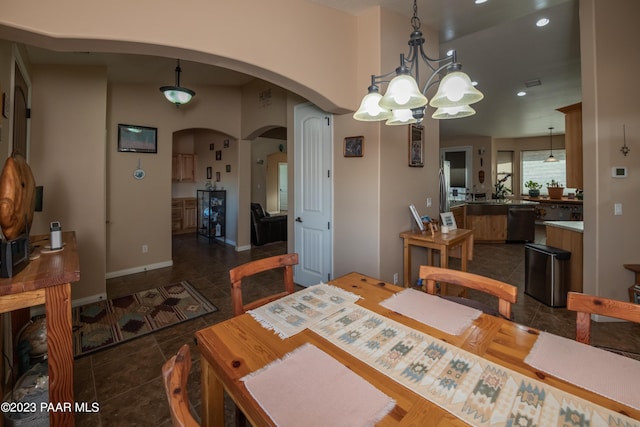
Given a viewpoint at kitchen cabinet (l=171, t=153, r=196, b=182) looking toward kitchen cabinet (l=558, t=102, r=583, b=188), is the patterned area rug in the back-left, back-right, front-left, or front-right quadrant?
front-right

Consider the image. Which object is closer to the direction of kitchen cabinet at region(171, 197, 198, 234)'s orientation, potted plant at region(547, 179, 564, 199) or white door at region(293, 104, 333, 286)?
the white door

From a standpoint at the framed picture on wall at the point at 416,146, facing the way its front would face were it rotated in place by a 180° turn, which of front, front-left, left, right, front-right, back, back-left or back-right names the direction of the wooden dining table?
back

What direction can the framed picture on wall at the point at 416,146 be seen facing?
toward the camera

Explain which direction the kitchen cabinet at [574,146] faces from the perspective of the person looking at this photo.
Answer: facing to the left of the viewer

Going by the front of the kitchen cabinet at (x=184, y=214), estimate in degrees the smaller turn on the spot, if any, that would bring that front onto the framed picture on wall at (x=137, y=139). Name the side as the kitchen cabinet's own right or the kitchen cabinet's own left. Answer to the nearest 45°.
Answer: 0° — it already faces it

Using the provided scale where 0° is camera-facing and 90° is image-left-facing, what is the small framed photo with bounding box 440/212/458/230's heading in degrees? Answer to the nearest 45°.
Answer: approximately 0°

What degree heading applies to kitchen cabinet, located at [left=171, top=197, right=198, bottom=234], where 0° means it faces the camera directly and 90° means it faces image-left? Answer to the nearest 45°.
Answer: approximately 0°

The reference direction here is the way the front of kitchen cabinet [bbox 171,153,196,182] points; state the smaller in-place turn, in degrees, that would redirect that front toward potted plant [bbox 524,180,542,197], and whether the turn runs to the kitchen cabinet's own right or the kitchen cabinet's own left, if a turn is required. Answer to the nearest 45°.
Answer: approximately 90° to the kitchen cabinet's own left

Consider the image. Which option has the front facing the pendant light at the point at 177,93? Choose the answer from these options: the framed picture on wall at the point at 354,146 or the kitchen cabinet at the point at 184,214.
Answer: the kitchen cabinet
